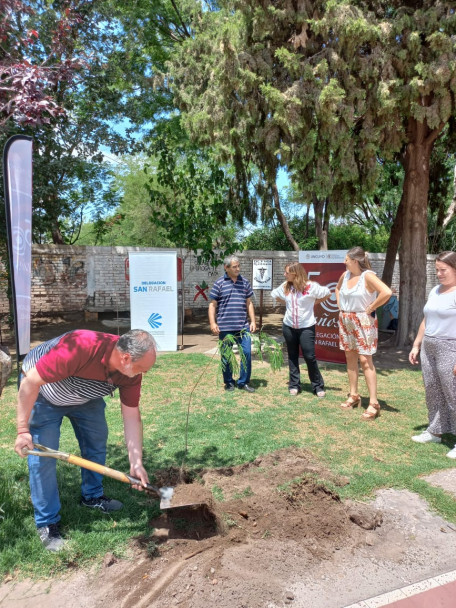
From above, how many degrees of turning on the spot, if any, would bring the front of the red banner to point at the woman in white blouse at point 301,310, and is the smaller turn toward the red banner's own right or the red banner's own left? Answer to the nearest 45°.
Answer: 0° — it already faces them

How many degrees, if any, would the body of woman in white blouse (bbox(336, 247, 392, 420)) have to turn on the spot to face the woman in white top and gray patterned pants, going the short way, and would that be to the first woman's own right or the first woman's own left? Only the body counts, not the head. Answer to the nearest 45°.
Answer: approximately 90° to the first woman's own left

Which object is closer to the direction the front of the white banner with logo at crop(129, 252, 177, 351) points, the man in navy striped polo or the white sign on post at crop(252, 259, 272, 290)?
the man in navy striped polo

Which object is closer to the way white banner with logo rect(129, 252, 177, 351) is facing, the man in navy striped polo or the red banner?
the man in navy striped polo

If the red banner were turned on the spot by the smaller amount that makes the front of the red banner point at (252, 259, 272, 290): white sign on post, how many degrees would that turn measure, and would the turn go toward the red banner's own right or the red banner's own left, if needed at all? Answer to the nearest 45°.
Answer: approximately 135° to the red banner's own right

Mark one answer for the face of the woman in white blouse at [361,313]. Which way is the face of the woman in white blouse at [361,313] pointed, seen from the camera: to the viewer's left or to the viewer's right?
to the viewer's left

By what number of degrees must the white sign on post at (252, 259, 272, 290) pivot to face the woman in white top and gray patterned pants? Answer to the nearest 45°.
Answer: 0° — it already faces them

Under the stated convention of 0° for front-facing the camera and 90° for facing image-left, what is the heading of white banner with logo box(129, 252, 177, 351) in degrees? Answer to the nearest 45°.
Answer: approximately 0°

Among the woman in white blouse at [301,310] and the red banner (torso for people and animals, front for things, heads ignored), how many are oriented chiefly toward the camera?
2

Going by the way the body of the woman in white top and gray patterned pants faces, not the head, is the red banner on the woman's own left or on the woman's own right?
on the woman's own right
